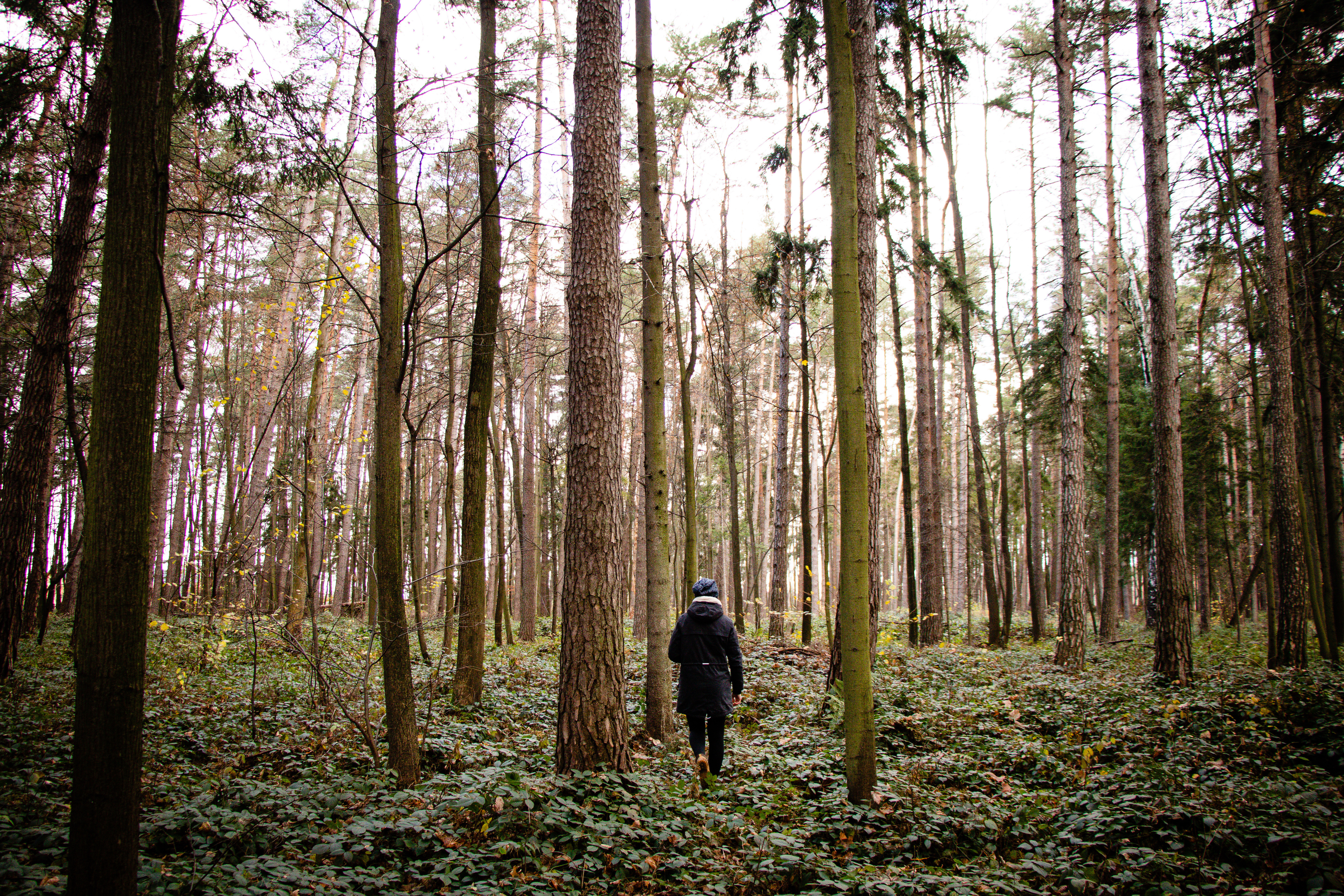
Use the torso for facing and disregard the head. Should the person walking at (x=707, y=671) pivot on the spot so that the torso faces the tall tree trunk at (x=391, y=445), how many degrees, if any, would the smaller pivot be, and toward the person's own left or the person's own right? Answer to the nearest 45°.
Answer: approximately 135° to the person's own left

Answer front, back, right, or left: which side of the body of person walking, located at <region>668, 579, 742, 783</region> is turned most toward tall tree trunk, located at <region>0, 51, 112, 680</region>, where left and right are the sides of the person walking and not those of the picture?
left

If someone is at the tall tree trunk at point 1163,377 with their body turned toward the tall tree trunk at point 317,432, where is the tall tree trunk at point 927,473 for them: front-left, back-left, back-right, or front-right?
front-right

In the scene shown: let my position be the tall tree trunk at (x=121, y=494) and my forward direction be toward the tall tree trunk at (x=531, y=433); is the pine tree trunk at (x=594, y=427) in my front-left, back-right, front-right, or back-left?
front-right

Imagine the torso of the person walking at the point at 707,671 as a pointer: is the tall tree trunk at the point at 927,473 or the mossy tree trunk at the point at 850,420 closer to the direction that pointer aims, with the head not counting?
the tall tree trunk

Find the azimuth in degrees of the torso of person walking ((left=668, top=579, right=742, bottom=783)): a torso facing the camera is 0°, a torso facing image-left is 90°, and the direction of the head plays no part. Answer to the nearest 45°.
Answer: approximately 180°

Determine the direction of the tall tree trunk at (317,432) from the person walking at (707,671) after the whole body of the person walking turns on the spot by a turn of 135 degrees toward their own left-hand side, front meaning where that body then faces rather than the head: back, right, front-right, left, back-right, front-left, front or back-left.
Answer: right

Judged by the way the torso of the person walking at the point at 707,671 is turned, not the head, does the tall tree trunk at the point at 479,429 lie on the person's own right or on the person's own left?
on the person's own left

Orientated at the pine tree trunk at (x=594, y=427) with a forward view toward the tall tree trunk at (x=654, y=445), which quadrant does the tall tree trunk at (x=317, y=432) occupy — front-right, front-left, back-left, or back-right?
front-left

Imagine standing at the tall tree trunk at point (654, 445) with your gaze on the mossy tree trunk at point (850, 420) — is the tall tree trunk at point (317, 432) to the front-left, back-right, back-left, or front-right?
back-right

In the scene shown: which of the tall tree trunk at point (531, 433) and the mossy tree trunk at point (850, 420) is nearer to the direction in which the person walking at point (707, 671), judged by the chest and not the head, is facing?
the tall tree trunk

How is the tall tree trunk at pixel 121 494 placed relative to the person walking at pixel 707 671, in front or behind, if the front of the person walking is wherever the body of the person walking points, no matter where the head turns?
behind

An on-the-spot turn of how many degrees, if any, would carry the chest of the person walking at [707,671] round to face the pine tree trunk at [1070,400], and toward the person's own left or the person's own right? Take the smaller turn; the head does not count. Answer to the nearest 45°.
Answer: approximately 45° to the person's own right
